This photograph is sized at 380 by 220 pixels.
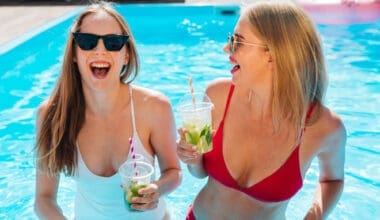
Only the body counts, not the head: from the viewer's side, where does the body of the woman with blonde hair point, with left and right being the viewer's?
facing the viewer

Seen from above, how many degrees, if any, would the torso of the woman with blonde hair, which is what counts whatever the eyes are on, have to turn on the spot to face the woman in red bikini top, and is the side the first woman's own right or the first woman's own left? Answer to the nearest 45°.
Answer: approximately 45° to the first woman's own left

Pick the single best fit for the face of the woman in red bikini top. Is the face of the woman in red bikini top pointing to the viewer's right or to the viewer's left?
to the viewer's left

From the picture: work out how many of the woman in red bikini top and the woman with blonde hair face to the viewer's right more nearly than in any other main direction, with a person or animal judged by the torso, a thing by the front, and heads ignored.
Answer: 0

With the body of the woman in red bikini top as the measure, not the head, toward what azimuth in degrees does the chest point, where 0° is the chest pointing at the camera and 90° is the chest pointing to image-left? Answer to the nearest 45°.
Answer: approximately 45°
